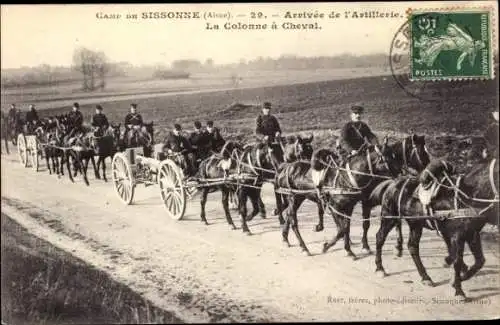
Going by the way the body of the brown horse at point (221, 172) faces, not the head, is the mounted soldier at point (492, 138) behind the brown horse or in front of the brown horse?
in front

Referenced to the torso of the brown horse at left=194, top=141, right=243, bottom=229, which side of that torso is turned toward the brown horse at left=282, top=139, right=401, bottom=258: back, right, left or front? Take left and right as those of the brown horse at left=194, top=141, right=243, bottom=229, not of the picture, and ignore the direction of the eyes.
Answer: front

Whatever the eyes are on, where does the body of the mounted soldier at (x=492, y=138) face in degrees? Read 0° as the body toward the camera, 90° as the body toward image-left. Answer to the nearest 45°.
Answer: approximately 315°

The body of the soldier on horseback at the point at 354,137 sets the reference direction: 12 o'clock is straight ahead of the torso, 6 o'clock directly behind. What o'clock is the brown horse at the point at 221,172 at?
The brown horse is roughly at 5 o'clock from the soldier on horseback.
